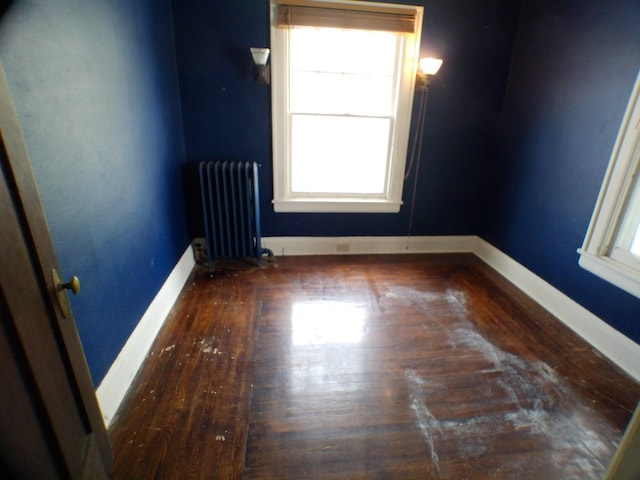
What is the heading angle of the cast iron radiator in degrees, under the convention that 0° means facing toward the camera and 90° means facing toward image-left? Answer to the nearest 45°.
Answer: approximately 0°

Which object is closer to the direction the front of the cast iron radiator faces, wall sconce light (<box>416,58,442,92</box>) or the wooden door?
the wooden door

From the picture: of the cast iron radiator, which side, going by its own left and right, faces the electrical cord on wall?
left

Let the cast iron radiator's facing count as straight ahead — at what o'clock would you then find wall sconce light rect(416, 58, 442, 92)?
The wall sconce light is roughly at 9 o'clock from the cast iron radiator.

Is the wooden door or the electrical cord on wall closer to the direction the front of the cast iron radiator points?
the wooden door

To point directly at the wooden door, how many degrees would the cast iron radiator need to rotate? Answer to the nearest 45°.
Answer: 0° — it already faces it

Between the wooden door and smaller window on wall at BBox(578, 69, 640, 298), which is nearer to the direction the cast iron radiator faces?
the wooden door

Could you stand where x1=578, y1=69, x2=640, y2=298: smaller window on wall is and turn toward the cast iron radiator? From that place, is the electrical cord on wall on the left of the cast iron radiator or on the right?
right

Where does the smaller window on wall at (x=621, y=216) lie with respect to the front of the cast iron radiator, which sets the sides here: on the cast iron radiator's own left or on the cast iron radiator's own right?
on the cast iron radiator's own left

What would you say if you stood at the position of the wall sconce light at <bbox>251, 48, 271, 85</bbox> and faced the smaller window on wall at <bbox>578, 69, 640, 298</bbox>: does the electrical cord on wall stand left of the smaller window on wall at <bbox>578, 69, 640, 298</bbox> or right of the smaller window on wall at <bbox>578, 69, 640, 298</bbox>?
left
